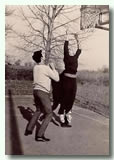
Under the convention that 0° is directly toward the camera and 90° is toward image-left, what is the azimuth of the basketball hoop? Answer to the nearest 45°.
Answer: approximately 45°
